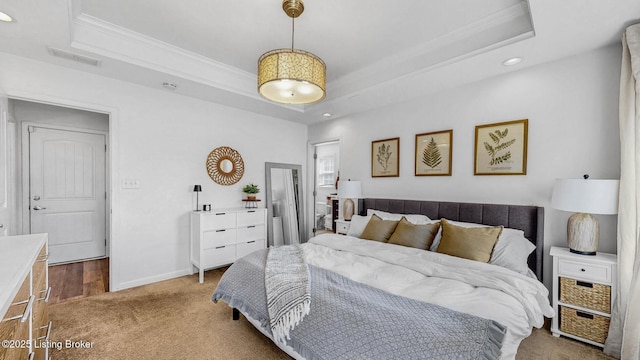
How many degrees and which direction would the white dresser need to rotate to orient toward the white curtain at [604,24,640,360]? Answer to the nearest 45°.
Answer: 0° — it already faces it

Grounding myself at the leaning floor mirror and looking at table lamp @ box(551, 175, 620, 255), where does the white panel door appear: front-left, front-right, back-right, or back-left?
back-right

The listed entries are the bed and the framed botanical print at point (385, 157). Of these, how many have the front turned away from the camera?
0

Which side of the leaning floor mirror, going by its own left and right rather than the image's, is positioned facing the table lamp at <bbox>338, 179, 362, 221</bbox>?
front

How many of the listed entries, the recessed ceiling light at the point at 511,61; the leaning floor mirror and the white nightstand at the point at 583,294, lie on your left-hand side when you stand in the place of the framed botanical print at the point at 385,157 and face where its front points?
2

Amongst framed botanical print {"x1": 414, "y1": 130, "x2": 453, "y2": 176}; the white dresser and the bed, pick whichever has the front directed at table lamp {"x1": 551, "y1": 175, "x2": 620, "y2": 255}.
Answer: the white dresser

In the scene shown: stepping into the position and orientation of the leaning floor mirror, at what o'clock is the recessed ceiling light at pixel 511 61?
The recessed ceiling light is roughly at 12 o'clock from the leaning floor mirror.

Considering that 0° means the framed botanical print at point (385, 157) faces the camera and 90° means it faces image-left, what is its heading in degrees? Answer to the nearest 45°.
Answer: approximately 45°

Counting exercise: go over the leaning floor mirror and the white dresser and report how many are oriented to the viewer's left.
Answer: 0

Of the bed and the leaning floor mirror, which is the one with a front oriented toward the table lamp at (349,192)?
the leaning floor mirror

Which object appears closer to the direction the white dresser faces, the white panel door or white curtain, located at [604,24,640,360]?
the white curtain

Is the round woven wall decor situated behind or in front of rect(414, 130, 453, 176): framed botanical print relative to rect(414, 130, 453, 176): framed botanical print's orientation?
in front

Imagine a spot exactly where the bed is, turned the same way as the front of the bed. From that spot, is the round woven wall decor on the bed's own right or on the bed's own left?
on the bed's own right

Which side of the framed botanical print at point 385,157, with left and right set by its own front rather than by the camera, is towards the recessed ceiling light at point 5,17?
front

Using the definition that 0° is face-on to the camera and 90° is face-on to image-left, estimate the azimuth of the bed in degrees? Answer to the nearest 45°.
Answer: approximately 45°
